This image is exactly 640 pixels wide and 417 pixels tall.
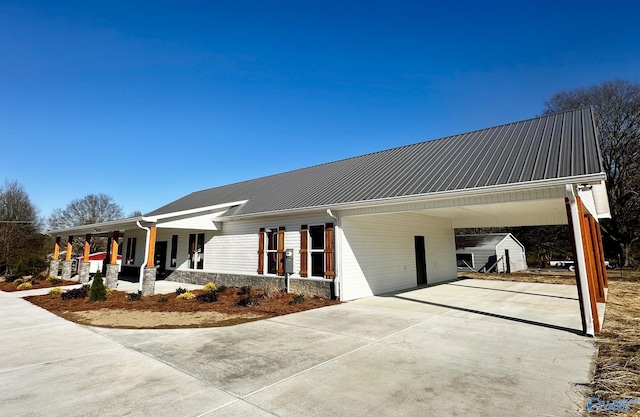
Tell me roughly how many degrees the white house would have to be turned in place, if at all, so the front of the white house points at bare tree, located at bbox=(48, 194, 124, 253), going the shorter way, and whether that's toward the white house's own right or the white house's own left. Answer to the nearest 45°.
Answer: approximately 90° to the white house's own right

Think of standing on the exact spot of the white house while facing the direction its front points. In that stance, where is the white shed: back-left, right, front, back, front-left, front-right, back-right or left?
back

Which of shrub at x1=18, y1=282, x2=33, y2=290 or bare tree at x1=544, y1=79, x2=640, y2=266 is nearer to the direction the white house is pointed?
the shrub

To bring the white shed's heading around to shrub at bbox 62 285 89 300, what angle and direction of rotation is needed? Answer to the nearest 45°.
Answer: approximately 90° to its right

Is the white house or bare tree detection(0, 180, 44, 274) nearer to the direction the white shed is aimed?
the white house
